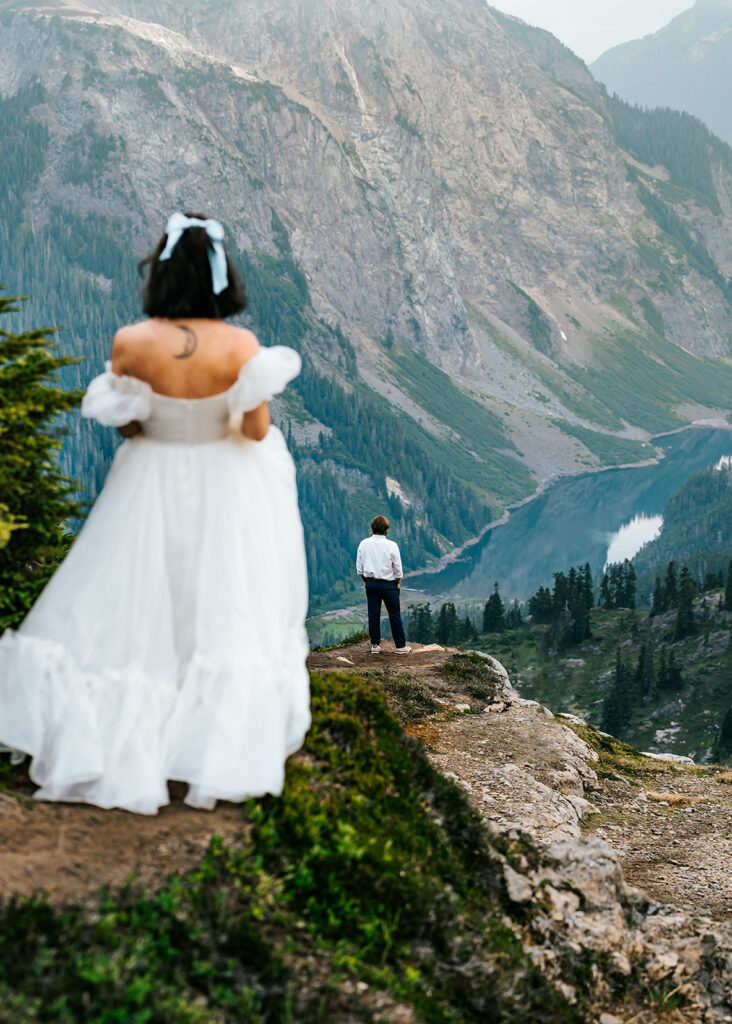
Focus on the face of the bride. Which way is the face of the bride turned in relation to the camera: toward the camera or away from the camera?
away from the camera

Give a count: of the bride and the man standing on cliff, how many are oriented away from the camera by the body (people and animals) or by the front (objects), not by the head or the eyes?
2

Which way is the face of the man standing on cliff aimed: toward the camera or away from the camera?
away from the camera

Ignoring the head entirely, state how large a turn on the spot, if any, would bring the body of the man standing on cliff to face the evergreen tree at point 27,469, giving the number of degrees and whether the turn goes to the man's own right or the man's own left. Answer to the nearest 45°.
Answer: approximately 180°

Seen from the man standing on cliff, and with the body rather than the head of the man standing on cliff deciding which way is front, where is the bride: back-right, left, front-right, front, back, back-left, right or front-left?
back

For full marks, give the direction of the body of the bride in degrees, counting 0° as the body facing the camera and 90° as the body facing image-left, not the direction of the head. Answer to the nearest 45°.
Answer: approximately 180°

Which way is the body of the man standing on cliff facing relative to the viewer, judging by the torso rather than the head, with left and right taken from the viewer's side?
facing away from the viewer
